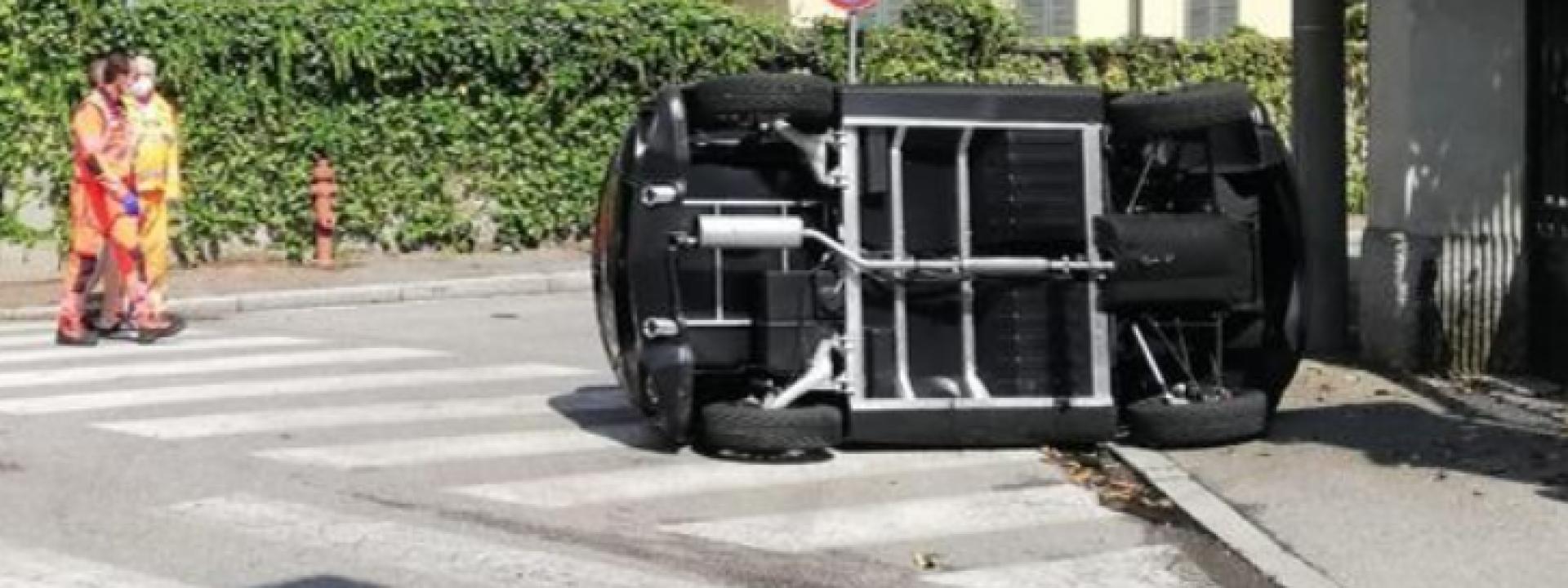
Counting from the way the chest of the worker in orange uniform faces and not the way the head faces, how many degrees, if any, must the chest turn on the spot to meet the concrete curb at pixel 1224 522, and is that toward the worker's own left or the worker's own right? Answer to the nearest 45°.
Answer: approximately 45° to the worker's own right

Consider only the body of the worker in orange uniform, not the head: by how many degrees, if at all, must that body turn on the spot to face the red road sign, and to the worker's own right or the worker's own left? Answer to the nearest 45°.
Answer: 0° — they already face it

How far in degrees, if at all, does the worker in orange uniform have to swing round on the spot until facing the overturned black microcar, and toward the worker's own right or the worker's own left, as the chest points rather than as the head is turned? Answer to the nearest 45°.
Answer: approximately 45° to the worker's own right

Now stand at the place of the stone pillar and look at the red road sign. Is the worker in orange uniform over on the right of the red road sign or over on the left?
left

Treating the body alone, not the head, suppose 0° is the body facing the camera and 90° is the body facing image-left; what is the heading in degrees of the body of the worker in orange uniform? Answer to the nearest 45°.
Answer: approximately 270°
